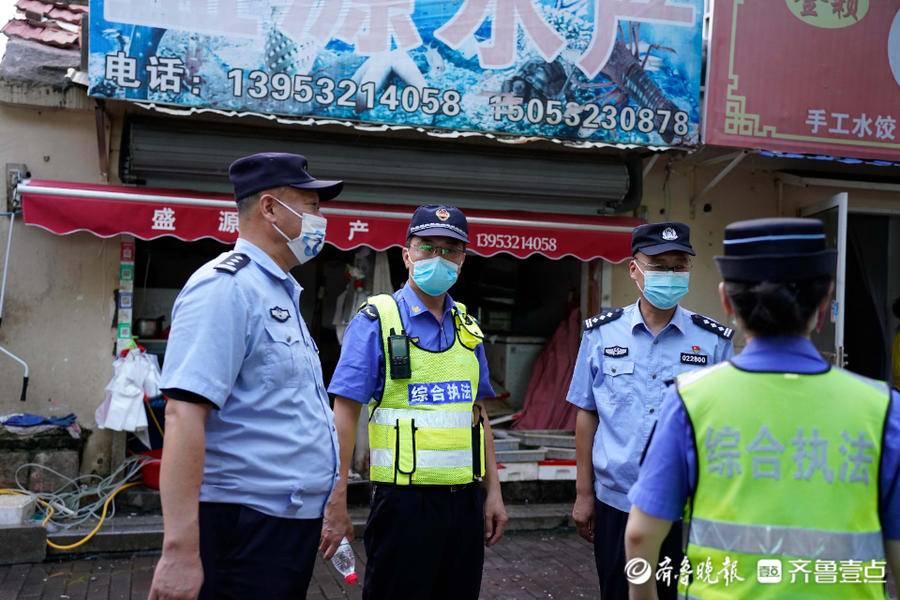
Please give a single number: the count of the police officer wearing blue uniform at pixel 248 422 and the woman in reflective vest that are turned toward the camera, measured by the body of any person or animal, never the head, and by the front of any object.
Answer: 0

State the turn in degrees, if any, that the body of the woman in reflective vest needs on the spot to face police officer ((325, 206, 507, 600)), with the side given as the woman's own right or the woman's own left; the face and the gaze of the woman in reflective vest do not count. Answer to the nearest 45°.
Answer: approximately 45° to the woman's own left

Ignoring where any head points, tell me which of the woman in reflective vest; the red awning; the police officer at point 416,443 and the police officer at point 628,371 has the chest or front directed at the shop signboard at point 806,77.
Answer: the woman in reflective vest

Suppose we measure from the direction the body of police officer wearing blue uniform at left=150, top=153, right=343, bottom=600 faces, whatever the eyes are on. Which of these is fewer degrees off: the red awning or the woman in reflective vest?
the woman in reflective vest

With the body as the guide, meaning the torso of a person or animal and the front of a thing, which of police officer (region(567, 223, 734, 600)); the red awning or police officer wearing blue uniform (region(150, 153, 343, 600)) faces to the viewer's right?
the police officer wearing blue uniform

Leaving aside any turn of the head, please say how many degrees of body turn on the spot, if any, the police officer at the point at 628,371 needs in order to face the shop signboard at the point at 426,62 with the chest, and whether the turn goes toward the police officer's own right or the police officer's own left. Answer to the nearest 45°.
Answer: approximately 135° to the police officer's own right

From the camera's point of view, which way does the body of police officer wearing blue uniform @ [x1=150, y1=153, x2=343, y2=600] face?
to the viewer's right

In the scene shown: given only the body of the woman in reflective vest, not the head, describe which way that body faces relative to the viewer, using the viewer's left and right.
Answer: facing away from the viewer

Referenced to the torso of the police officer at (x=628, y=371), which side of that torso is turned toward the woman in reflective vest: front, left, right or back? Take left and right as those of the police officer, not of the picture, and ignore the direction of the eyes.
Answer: front

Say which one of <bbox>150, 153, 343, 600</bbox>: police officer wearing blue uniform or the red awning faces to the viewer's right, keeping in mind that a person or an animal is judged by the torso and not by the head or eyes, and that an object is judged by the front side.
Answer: the police officer wearing blue uniform

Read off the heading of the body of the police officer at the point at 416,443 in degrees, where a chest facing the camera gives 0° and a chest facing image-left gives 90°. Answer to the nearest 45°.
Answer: approximately 315°
